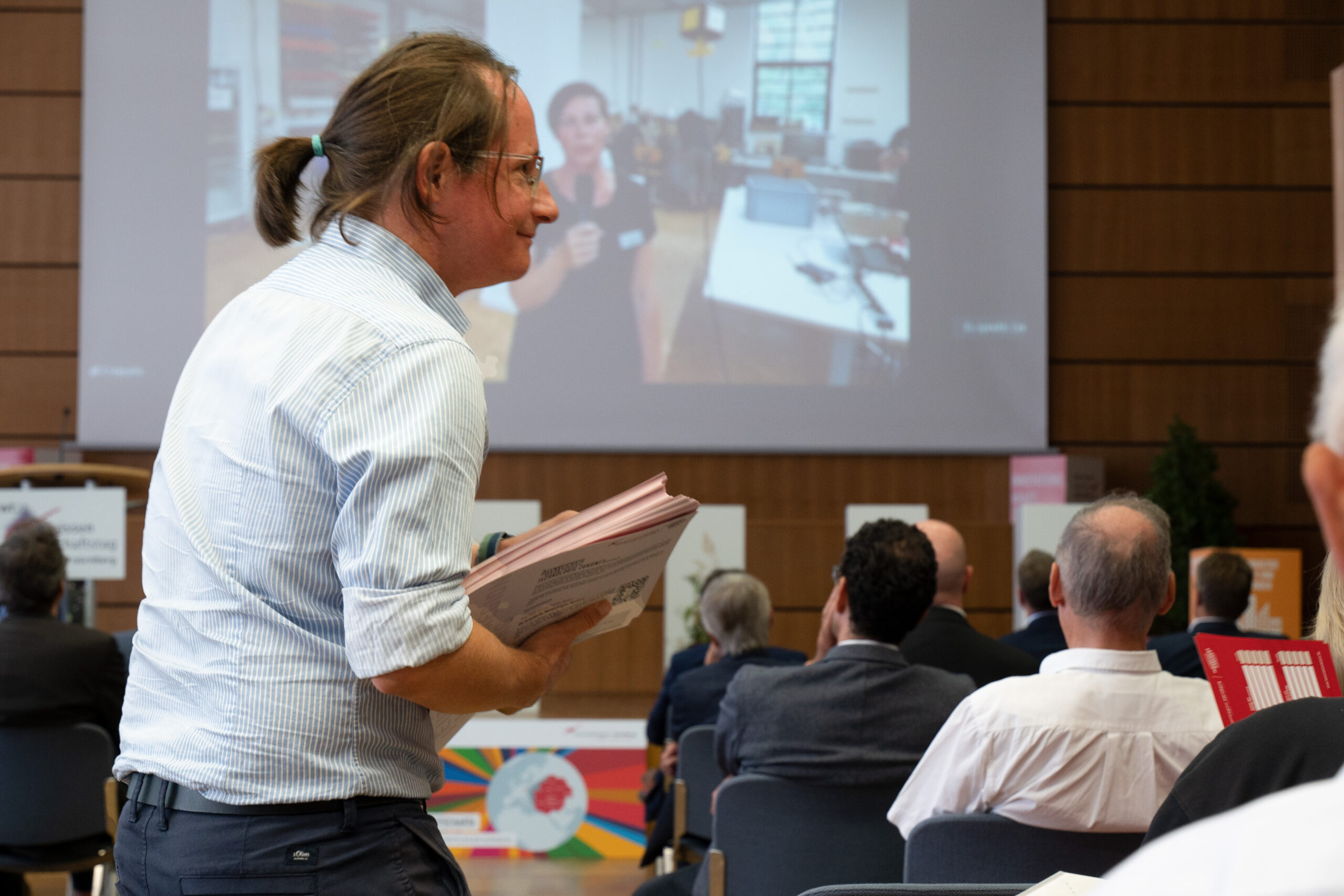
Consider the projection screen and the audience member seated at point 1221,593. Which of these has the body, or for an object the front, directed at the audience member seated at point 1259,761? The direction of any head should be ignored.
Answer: the projection screen

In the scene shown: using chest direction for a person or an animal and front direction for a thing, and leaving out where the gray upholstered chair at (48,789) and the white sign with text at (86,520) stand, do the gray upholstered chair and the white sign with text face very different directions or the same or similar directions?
very different directions

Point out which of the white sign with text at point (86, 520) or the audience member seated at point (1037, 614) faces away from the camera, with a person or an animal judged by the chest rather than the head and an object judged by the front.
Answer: the audience member seated

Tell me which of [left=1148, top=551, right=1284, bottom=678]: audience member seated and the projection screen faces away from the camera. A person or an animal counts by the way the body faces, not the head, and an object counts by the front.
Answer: the audience member seated

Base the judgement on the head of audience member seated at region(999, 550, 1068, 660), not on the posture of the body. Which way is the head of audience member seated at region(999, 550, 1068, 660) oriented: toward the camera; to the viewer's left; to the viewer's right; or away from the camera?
away from the camera

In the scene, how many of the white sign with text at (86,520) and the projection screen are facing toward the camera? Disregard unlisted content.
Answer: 2

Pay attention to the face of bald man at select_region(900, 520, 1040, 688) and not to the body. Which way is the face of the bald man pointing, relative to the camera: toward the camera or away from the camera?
away from the camera

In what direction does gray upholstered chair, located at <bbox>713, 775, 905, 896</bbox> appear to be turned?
away from the camera

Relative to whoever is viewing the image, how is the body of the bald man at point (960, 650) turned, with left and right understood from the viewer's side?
facing away from the viewer

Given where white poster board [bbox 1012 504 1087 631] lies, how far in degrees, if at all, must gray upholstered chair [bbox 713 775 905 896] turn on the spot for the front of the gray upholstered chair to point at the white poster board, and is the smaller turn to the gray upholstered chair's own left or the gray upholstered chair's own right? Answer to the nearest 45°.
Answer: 0° — it already faces it

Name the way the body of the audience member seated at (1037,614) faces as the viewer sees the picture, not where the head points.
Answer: away from the camera

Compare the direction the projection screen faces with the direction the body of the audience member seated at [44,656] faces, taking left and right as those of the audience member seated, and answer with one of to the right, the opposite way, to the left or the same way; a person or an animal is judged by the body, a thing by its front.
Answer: the opposite way

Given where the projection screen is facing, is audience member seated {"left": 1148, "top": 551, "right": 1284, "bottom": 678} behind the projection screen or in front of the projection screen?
in front

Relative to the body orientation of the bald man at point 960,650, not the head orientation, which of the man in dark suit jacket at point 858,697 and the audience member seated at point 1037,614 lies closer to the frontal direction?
the audience member seated

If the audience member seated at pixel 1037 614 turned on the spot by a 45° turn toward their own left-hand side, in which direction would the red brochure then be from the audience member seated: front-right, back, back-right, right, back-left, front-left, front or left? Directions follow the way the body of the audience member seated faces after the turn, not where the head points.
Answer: back-left

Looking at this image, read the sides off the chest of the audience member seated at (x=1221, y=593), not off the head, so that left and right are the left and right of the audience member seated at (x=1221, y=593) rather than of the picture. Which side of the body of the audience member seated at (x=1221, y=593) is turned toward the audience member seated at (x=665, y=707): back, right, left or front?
left

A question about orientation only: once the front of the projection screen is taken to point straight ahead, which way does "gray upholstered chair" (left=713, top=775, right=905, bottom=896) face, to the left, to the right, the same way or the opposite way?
the opposite way
